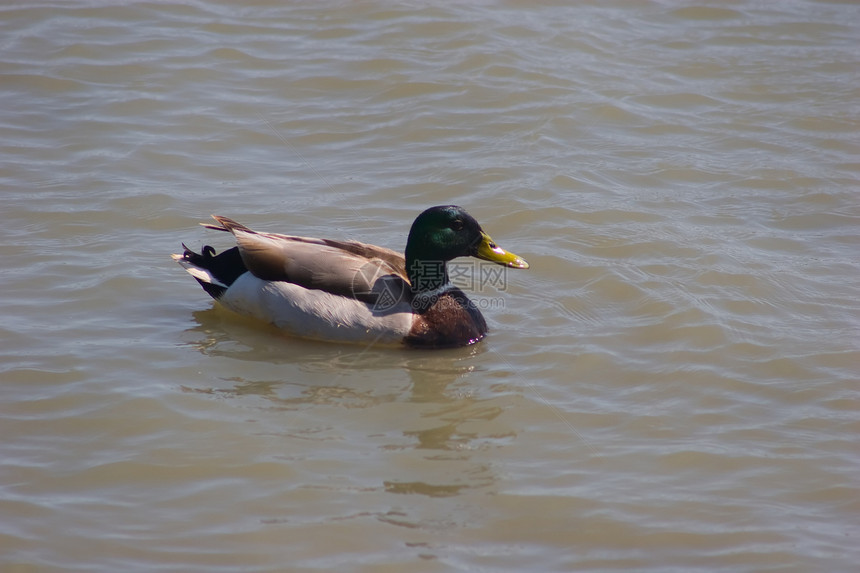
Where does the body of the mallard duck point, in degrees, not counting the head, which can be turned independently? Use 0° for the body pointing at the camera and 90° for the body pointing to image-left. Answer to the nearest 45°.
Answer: approximately 270°
